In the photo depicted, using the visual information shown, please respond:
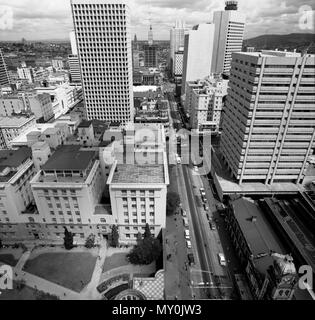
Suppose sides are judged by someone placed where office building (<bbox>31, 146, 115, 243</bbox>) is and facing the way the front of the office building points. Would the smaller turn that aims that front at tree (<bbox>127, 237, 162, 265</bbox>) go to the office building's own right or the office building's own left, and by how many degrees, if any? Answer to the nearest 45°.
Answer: approximately 45° to the office building's own left

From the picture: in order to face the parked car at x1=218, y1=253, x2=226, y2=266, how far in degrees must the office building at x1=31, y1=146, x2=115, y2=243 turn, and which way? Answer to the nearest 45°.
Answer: approximately 45° to its left

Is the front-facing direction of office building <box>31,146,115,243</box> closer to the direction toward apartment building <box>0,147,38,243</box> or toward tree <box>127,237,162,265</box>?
the tree

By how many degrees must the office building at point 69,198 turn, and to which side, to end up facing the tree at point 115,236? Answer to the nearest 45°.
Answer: approximately 45° to its left

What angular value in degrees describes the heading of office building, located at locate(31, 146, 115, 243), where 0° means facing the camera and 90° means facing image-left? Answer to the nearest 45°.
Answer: approximately 0°

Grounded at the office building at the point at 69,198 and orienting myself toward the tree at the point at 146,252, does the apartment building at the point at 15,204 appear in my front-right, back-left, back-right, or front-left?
back-right

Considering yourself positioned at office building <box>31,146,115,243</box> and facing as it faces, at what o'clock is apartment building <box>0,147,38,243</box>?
apartment building <box>0,147,38,243</box> is roughly at 4 o'clock from office building <box>31,146,115,243</box>.
